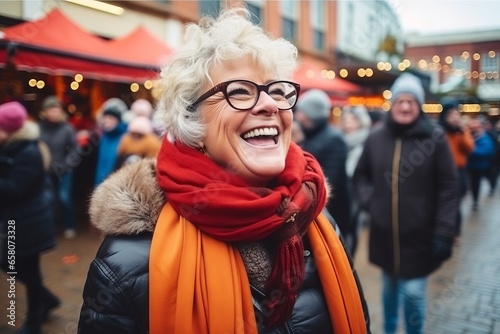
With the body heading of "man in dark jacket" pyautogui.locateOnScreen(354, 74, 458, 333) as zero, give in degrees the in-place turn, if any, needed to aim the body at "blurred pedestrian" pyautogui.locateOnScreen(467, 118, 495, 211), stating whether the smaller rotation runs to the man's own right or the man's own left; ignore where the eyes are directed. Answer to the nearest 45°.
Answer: approximately 180°

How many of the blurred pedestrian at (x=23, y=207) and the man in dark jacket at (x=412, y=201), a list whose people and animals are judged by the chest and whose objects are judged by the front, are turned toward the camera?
1

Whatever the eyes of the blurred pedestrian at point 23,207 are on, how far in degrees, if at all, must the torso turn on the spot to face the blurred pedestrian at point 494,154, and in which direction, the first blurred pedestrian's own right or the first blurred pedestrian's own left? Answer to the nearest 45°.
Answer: approximately 180°

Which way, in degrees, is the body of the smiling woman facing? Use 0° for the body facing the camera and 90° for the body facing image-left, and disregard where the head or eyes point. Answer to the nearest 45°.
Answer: approximately 315°

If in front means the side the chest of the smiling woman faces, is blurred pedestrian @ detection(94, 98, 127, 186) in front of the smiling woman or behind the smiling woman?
behind

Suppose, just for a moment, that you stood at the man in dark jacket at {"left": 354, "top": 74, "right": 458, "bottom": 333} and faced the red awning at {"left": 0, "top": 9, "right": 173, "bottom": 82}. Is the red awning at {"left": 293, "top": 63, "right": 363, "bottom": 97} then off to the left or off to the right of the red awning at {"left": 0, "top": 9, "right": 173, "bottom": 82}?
right

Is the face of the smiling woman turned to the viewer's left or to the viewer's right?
to the viewer's right
